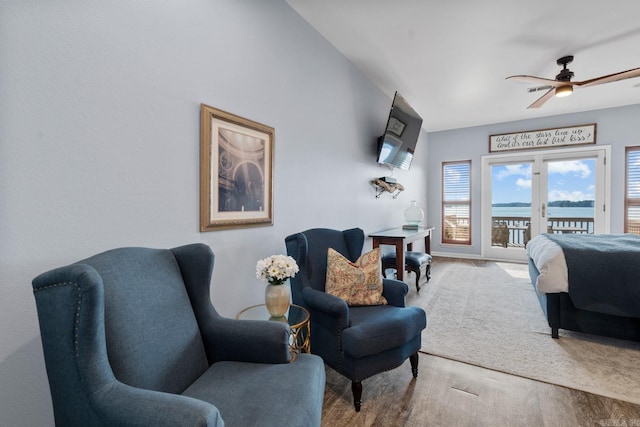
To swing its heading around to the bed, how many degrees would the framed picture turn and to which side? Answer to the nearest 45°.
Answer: approximately 45° to its left

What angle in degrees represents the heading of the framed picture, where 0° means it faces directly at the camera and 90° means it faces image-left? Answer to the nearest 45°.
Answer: approximately 315°

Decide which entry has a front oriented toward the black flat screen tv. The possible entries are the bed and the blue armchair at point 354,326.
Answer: the bed

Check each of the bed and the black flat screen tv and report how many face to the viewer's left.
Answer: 1

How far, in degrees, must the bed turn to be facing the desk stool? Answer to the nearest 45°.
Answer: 0° — it already faces it

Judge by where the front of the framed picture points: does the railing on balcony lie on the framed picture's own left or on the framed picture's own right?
on the framed picture's own left

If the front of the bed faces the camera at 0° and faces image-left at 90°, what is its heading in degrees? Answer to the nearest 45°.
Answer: approximately 90°
